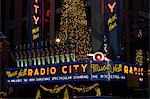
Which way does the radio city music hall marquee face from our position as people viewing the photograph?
facing the viewer

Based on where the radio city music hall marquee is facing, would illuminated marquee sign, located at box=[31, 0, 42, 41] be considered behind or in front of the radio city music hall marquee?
behind
